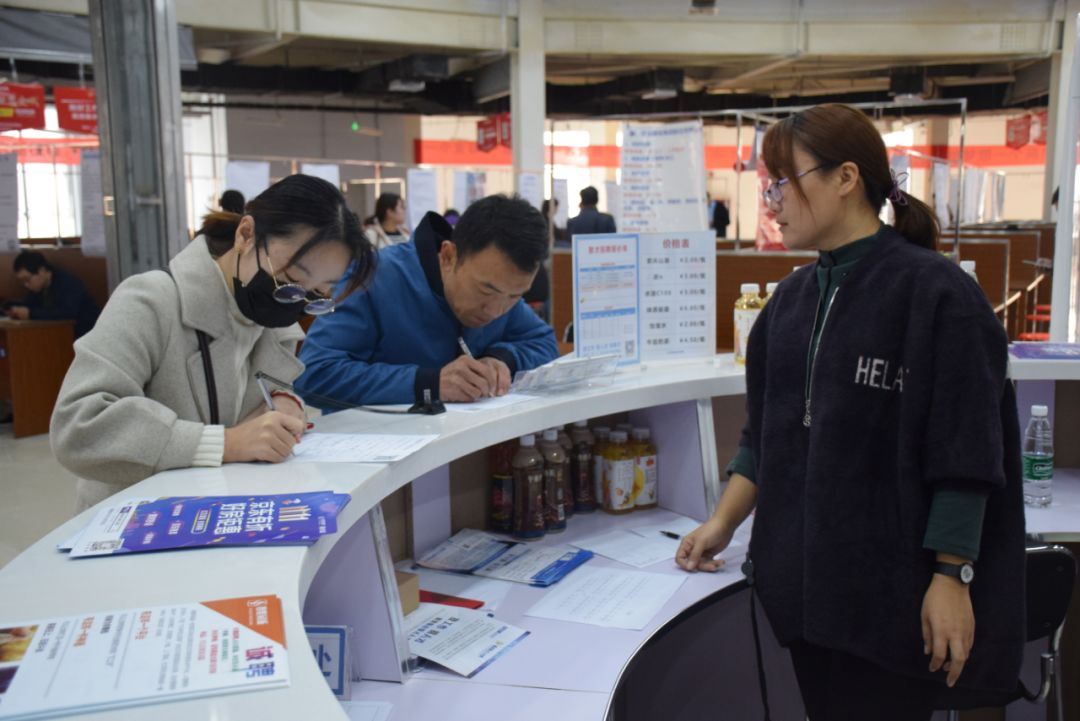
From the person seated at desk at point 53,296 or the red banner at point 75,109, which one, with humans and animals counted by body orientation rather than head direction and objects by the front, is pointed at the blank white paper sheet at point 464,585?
the red banner

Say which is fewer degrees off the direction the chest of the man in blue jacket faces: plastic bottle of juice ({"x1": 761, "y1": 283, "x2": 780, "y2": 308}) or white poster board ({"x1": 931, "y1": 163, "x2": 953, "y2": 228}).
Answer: the plastic bottle of juice

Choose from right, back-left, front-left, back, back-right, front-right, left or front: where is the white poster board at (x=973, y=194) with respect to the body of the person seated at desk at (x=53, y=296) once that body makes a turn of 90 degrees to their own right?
right

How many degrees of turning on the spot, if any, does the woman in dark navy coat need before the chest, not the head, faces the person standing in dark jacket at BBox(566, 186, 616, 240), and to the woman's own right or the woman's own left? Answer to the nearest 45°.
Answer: approximately 135° to the woman's own right

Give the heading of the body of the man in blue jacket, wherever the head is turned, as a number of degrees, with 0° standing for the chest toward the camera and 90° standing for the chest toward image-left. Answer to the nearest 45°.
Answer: approximately 315°

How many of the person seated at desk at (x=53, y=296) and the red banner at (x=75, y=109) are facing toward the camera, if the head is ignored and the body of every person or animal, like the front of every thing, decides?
1

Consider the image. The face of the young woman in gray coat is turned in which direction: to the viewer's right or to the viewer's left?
to the viewer's right

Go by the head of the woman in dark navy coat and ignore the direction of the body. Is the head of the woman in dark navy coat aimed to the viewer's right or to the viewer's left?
to the viewer's left
